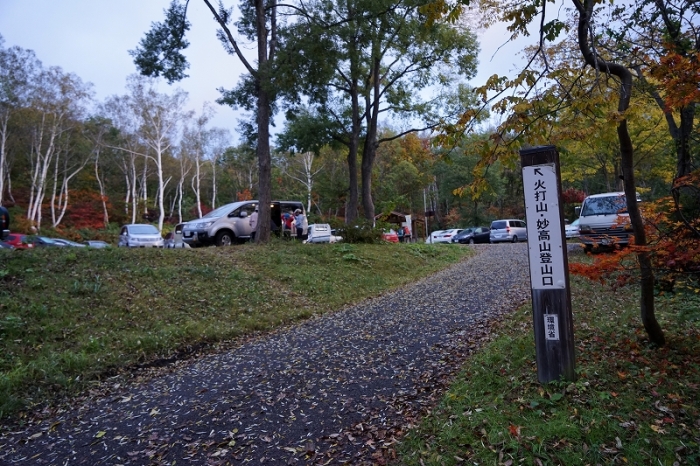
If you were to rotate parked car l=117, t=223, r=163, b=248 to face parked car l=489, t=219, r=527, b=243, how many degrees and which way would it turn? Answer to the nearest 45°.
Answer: approximately 90° to its left

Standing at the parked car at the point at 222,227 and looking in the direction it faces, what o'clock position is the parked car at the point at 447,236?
the parked car at the point at 447,236 is roughly at 6 o'clock from the parked car at the point at 222,227.

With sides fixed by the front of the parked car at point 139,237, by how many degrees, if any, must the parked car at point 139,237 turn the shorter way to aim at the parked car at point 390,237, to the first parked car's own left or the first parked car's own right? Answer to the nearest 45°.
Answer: approximately 90° to the first parked car's own left

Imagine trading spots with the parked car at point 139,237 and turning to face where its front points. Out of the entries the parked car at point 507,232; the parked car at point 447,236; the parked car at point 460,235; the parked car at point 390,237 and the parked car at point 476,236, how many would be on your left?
5

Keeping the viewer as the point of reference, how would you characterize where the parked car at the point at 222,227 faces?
facing the viewer and to the left of the viewer

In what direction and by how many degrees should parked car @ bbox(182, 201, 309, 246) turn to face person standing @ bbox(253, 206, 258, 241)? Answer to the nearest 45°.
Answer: approximately 135° to its left

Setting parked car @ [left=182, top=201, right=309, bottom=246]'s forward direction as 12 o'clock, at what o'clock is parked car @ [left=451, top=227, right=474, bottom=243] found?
parked car @ [left=451, top=227, right=474, bottom=243] is roughly at 6 o'clock from parked car @ [left=182, top=201, right=309, bottom=246].

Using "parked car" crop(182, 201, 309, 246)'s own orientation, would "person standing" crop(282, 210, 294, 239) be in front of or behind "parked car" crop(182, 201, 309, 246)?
behind

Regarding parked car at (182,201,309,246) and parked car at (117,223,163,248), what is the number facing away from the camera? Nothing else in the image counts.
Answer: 0

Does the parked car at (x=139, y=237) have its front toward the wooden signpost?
yes

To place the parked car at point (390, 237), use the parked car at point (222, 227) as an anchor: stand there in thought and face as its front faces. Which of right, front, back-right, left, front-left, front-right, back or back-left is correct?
back

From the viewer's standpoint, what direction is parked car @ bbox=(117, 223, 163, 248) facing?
toward the camera

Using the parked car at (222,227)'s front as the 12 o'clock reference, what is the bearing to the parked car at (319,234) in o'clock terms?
the parked car at (319,234) is roughly at 6 o'clock from the parked car at (222,227).

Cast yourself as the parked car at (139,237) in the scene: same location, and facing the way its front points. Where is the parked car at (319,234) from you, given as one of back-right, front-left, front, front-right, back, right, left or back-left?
front-left

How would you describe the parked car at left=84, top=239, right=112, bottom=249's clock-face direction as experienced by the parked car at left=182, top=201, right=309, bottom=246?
the parked car at left=84, top=239, right=112, bottom=249 is roughly at 3 o'clock from the parked car at left=182, top=201, right=309, bottom=246.
